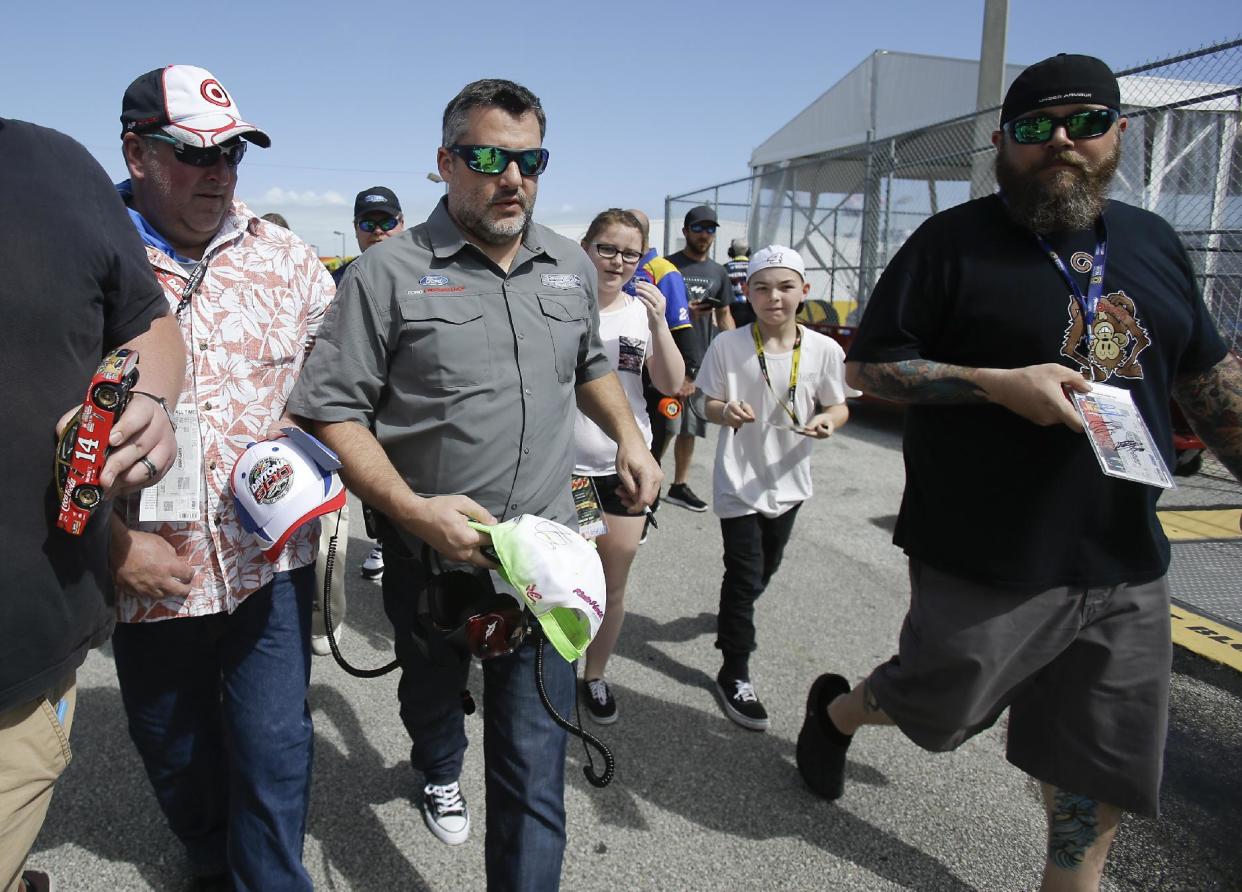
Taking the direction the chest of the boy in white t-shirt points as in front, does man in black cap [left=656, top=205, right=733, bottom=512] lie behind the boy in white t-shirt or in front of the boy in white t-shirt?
behind

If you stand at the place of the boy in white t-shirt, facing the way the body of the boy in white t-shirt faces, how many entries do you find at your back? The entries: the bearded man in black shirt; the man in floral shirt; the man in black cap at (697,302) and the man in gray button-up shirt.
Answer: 1

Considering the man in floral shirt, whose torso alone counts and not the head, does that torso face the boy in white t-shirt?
no

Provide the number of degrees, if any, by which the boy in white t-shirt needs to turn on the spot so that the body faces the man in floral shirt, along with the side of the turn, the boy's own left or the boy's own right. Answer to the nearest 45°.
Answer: approximately 45° to the boy's own right

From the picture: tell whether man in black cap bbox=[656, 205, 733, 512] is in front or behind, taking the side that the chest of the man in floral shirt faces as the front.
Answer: behind

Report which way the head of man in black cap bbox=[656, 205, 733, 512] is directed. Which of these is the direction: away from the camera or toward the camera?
toward the camera

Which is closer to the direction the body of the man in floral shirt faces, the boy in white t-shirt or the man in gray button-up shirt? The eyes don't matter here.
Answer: the man in gray button-up shirt

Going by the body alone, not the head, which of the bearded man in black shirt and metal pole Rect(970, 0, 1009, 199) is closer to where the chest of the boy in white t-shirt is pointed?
the bearded man in black shirt

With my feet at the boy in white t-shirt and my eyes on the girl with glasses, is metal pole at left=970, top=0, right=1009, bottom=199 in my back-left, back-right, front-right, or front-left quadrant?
back-right

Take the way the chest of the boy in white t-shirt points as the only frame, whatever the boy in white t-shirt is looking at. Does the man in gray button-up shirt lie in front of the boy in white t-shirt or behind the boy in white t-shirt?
in front

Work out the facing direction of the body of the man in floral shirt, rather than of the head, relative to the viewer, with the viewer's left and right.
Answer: facing the viewer

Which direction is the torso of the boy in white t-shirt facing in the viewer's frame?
toward the camera

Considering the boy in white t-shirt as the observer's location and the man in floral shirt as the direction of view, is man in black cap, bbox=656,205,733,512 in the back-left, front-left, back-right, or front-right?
back-right

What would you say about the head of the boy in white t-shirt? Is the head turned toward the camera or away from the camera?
toward the camera

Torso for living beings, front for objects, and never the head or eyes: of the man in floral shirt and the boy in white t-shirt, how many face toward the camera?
2

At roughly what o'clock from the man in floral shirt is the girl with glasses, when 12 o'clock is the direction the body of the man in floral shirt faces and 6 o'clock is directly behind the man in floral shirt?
The girl with glasses is roughly at 8 o'clock from the man in floral shirt.

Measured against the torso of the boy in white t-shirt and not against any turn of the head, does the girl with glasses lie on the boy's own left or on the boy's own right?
on the boy's own right
